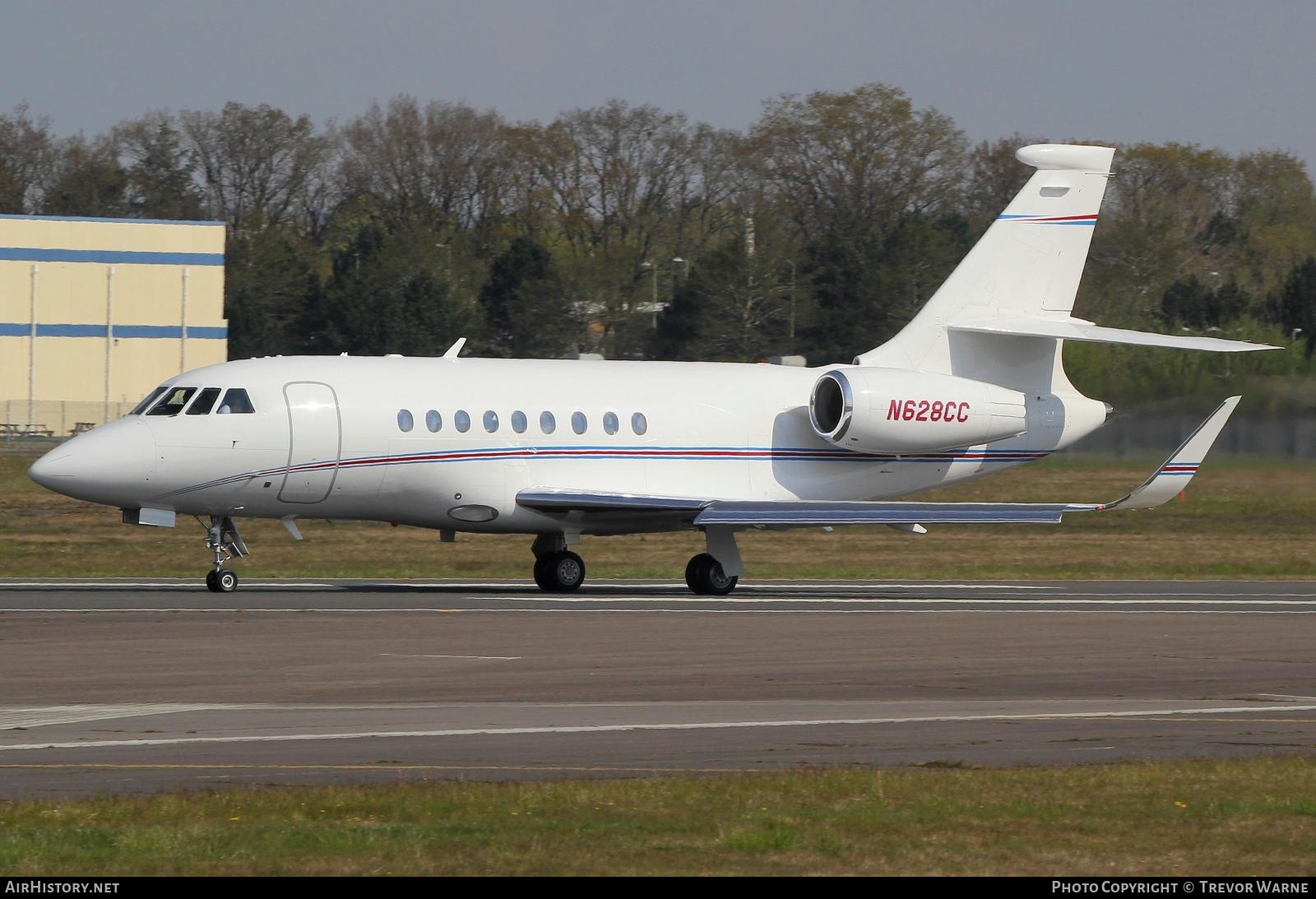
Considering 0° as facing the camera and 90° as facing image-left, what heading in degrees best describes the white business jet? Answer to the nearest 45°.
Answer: approximately 45°
